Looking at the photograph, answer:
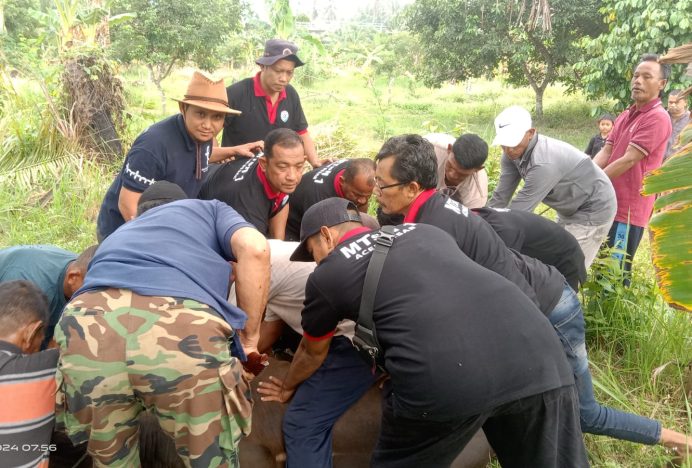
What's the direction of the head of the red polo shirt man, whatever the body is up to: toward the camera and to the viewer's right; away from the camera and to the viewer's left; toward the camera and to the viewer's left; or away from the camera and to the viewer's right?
toward the camera and to the viewer's left

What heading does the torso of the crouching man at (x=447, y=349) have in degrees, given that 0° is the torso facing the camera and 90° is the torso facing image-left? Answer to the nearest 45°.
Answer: approximately 135°

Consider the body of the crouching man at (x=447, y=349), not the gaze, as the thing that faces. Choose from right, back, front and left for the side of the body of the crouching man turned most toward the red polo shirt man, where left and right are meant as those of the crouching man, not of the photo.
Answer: right

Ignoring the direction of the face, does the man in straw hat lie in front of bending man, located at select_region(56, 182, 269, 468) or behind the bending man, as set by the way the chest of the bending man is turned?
in front

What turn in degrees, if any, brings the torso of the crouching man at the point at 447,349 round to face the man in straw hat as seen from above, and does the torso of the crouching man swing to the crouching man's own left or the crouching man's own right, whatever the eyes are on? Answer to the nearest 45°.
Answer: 0° — they already face them

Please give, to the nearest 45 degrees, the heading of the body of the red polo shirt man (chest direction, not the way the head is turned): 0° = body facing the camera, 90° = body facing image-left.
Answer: approximately 45°

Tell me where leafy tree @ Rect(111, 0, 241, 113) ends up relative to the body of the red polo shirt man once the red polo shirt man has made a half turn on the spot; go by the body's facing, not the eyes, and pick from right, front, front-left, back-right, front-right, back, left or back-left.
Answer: left

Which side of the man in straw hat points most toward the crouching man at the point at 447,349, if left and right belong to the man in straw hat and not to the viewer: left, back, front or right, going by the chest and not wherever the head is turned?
front

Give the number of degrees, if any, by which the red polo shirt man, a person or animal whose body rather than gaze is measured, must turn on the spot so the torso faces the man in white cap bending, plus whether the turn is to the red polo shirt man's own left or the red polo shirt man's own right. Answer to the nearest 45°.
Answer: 0° — they already face them

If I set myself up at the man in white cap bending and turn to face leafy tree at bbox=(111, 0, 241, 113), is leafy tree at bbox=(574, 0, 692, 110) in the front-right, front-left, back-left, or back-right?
front-right

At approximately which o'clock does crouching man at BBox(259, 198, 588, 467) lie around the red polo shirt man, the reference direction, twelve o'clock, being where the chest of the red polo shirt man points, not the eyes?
The crouching man is roughly at 11 o'clock from the red polo shirt man.

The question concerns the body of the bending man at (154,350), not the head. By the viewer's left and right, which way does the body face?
facing away from the viewer

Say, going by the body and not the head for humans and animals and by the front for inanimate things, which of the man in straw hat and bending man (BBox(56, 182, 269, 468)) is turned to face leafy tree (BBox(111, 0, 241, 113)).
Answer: the bending man

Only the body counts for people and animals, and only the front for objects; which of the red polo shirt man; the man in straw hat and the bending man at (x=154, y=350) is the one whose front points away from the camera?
the bending man

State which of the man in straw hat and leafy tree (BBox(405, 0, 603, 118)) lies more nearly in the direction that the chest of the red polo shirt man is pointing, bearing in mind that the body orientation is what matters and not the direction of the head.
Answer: the man in straw hat

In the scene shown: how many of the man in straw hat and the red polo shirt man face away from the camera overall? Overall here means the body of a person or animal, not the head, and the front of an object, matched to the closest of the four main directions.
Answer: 0
